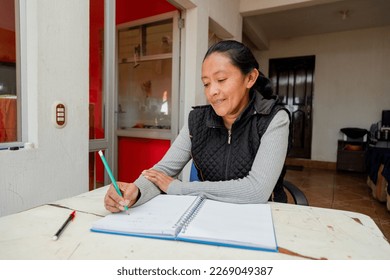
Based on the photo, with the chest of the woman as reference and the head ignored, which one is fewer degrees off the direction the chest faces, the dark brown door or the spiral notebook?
the spiral notebook

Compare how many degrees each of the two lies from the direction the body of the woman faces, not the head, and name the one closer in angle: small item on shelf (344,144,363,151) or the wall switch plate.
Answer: the wall switch plate

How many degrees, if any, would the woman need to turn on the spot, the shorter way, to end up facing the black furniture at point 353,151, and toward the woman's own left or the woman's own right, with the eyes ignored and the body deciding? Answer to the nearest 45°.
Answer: approximately 180°

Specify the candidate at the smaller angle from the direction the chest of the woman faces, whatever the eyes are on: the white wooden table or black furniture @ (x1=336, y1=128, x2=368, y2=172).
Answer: the white wooden table

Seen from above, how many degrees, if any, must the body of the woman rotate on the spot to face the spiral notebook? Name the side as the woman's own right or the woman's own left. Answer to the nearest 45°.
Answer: approximately 45° to the woman's own left

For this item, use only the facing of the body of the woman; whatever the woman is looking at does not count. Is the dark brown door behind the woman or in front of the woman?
behind

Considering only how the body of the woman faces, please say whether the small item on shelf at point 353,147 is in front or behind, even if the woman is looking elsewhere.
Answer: behind

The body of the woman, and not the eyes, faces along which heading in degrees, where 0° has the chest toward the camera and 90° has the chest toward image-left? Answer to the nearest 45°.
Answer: approximately 45°

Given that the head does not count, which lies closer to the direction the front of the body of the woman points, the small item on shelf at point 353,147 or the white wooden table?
the white wooden table

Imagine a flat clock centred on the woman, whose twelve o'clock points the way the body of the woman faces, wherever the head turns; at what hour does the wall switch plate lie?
The wall switch plate is roughly at 2 o'clock from the woman.
